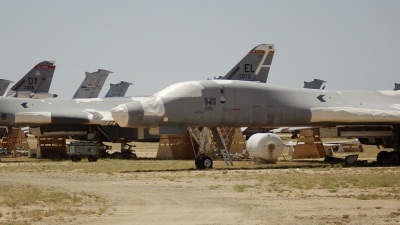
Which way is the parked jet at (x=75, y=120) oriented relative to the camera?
to the viewer's left

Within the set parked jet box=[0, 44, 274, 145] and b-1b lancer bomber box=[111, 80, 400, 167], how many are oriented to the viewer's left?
2

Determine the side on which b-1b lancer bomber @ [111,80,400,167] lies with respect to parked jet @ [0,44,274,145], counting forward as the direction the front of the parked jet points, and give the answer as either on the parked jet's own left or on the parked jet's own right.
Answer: on the parked jet's own left

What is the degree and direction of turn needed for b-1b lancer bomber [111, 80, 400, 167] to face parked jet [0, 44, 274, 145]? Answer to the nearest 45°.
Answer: approximately 45° to its right

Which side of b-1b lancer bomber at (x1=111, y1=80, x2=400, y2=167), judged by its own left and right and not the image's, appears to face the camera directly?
left
